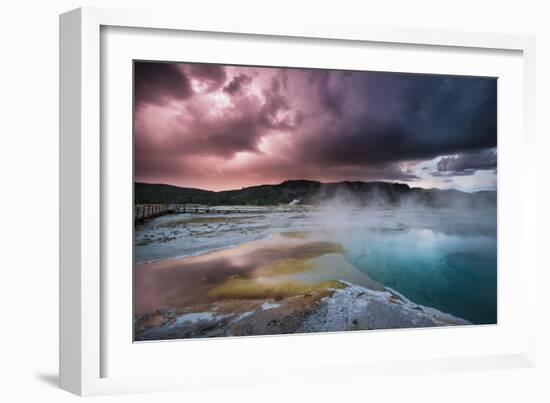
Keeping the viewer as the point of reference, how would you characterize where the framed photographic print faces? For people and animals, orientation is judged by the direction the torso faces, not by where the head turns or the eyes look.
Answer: facing the viewer and to the right of the viewer
